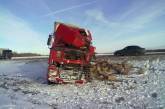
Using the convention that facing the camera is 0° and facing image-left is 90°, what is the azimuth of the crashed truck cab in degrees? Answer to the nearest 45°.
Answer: approximately 0°
